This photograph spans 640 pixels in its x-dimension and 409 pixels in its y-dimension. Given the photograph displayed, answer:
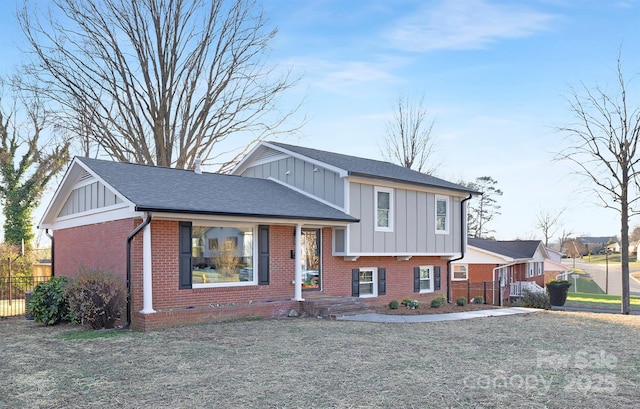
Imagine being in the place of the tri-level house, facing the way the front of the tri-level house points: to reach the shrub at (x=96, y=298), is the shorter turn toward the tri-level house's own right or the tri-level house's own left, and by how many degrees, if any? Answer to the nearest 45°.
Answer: approximately 90° to the tri-level house's own right

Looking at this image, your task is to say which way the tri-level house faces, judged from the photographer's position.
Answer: facing the viewer and to the right of the viewer

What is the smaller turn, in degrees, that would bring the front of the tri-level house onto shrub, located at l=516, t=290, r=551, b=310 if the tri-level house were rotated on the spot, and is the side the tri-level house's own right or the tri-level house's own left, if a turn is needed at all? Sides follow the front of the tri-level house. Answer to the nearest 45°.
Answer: approximately 90° to the tri-level house's own left

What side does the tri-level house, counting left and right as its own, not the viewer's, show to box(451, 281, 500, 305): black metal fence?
left
